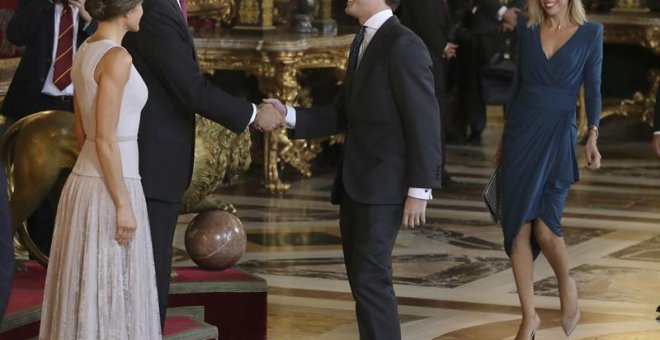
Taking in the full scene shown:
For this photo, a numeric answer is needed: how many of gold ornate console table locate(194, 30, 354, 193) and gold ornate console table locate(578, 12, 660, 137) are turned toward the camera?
2

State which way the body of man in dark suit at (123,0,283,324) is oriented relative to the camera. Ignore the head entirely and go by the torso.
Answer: to the viewer's right

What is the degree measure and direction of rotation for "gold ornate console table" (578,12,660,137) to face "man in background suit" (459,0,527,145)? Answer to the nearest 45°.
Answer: approximately 90° to its right

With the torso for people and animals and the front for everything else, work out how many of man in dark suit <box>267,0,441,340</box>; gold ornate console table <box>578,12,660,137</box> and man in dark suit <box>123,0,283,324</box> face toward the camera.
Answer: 1

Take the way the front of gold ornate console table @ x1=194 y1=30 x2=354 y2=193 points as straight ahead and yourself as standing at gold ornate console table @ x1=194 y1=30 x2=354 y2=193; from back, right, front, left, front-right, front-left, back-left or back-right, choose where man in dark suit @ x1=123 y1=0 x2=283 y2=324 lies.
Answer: front

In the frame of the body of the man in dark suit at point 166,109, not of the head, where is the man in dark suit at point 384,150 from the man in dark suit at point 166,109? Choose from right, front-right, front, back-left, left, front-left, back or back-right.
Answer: front

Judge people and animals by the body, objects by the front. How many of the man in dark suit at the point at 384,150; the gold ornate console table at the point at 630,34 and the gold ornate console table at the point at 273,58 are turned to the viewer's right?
0

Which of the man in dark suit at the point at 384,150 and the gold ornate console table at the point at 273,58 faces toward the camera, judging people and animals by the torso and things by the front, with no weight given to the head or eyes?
the gold ornate console table

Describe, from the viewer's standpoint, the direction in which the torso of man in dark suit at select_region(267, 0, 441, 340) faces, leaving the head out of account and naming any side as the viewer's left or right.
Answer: facing to the left of the viewer

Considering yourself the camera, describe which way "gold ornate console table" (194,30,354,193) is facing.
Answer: facing the viewer

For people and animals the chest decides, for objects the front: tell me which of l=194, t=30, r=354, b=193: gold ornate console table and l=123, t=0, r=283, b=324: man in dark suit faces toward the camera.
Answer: the gold ornate console table

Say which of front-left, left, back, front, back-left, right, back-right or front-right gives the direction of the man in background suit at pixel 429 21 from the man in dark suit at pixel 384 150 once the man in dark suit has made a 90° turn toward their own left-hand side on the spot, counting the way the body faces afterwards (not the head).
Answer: back

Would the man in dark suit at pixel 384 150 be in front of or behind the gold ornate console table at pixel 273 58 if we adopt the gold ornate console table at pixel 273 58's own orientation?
in front

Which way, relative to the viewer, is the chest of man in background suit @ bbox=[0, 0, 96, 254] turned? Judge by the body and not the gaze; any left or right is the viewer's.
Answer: facing the viewer and to the right of the viewer
